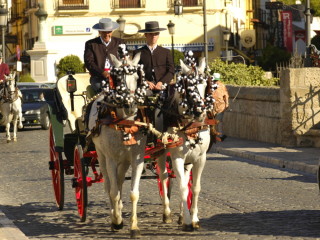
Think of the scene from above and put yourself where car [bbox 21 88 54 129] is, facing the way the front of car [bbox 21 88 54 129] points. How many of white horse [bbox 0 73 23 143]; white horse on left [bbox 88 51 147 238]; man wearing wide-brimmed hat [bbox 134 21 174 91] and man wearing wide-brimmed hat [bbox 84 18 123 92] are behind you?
0

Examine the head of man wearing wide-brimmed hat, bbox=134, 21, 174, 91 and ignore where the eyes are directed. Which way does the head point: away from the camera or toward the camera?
toward the camera

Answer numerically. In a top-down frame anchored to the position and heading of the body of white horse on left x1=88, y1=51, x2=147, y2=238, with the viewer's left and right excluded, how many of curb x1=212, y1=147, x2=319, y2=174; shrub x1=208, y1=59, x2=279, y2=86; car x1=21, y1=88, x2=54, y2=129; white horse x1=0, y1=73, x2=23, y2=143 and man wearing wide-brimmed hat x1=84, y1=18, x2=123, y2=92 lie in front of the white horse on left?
0

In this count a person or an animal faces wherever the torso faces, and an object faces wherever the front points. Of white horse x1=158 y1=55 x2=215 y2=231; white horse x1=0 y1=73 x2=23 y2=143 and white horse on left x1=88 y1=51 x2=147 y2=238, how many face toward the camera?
3

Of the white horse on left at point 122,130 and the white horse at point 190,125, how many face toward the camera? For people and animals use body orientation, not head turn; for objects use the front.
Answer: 2

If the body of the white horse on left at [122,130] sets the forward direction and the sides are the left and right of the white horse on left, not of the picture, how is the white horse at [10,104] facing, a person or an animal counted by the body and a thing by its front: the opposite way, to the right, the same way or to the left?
the same way

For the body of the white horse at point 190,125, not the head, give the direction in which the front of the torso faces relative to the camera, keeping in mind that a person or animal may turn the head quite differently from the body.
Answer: toward the camera

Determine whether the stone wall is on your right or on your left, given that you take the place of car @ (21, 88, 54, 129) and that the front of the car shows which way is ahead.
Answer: on your left

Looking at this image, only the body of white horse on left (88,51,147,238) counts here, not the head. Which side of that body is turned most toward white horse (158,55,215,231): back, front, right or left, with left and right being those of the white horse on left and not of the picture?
left

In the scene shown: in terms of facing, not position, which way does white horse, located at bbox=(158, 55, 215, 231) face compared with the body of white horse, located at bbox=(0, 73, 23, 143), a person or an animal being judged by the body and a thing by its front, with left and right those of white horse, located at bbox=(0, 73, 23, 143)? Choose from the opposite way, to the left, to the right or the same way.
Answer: the same way

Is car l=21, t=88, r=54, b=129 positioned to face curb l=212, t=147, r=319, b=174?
no

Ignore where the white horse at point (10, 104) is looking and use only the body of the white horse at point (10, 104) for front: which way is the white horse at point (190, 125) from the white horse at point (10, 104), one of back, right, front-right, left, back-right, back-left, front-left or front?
front
